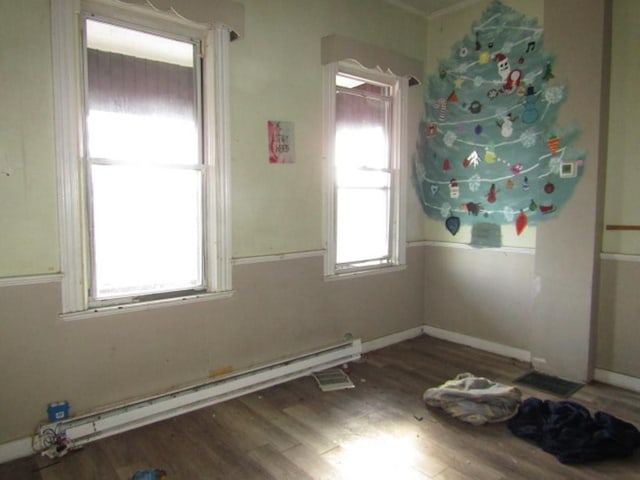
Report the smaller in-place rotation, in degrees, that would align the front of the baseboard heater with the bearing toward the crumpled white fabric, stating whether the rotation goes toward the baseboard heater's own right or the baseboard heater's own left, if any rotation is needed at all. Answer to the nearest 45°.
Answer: approximately 45° to the baseboard heater's own left

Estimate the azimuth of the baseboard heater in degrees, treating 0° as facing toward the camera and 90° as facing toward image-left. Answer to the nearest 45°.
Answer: approximately 315°

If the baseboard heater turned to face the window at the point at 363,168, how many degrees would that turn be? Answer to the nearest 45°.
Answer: approximately 90° to its left

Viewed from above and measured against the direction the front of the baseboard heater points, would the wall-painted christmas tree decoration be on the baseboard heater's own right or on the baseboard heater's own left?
on the baseboard heater's own left
